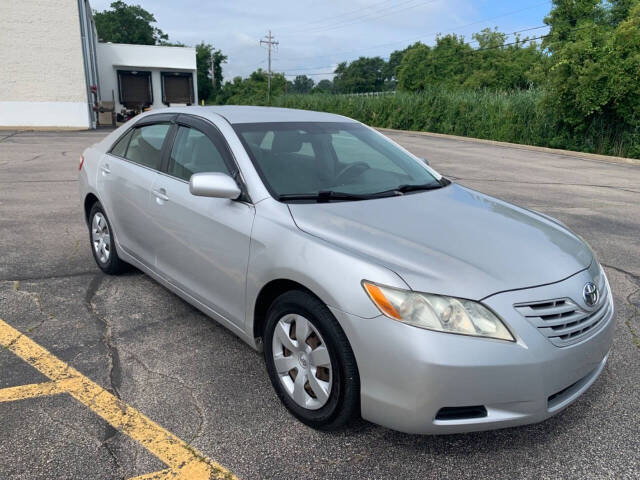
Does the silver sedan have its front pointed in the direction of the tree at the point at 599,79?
no

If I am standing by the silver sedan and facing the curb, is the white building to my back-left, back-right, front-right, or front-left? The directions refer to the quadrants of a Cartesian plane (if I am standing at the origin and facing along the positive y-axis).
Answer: front-left

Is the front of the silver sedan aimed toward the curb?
no

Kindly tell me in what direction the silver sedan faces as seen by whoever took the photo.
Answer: facing the viewer and to the right of the viewer

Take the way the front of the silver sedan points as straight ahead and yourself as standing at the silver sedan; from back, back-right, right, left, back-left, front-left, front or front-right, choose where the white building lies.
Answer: back
